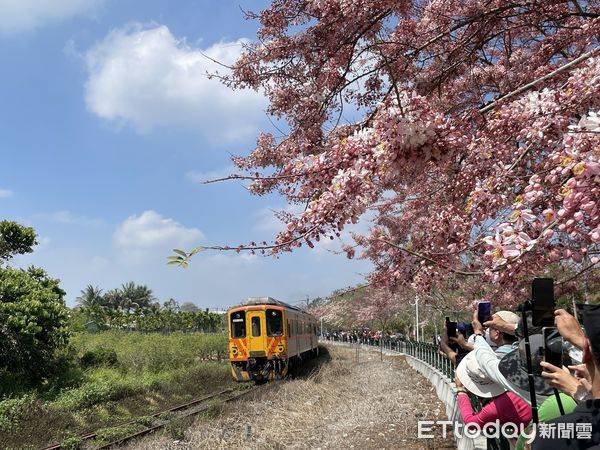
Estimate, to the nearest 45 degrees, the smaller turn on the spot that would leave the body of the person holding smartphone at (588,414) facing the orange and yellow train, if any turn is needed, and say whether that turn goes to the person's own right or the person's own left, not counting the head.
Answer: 0° — they already face it

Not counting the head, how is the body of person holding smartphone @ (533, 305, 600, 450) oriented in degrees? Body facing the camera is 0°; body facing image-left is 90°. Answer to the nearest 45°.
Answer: approximately 135°

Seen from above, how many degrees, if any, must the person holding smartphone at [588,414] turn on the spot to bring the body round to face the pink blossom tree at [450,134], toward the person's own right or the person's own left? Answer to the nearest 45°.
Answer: approximately 45° to the person's own right

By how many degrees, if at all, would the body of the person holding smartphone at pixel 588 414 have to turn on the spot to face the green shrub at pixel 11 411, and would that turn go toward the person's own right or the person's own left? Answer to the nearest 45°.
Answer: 0° — they already face it

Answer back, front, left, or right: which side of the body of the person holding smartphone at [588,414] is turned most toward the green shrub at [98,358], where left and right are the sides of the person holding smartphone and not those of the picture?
front
